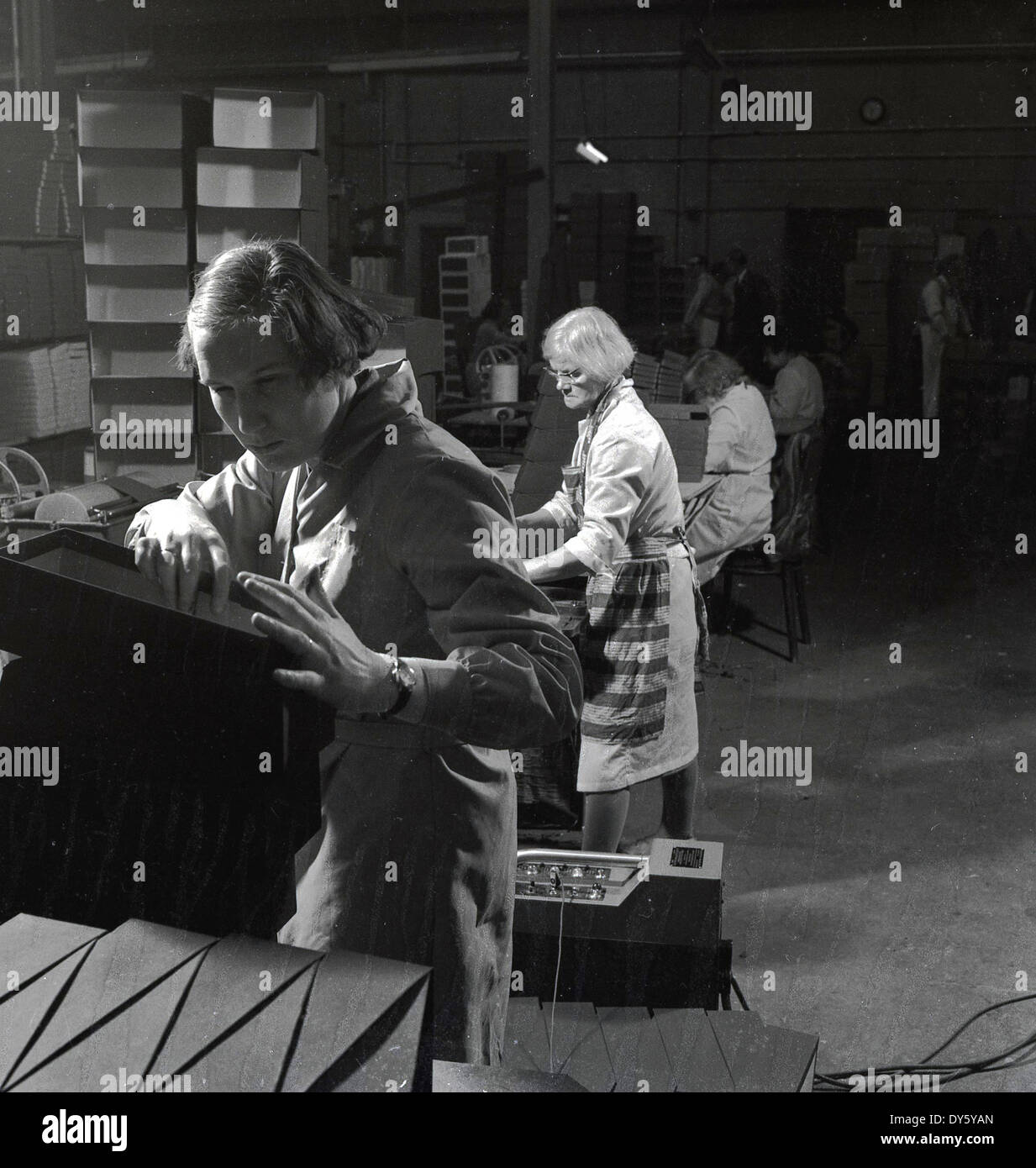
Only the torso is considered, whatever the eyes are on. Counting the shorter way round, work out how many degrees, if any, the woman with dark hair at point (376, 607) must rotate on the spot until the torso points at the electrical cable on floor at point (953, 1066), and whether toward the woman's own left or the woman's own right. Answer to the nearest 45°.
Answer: approximately 180°

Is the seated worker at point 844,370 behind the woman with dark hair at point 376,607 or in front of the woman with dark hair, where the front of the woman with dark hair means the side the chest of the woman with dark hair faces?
behind

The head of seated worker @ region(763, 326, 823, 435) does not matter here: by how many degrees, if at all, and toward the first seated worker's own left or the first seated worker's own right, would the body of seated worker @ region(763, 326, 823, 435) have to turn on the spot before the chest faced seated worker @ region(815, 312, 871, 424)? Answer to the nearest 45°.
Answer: approximately 90° to the first seated worker's own right

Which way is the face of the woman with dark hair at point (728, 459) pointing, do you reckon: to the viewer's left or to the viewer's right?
to the viewer's left

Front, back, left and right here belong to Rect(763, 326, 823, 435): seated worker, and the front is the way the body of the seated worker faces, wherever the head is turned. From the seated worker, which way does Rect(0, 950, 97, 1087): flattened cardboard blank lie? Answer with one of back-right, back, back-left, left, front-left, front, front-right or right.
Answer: left

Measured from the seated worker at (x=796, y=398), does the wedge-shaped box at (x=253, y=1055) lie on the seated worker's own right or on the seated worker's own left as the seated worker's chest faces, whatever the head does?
on the seated worker's own left

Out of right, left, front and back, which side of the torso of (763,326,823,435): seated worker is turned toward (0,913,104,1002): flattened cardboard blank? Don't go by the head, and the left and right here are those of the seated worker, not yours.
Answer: left

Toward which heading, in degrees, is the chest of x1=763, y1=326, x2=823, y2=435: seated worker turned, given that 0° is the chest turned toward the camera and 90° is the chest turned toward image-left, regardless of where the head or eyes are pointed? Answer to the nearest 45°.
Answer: approximately 90°

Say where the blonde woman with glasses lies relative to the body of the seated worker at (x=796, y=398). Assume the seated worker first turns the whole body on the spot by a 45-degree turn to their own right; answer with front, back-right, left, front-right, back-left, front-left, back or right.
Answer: back-left

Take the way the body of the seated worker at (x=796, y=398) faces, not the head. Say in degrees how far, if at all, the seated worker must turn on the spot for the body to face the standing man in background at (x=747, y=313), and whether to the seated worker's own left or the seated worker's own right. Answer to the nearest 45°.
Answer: approximately 90° to the seated worker's own right
